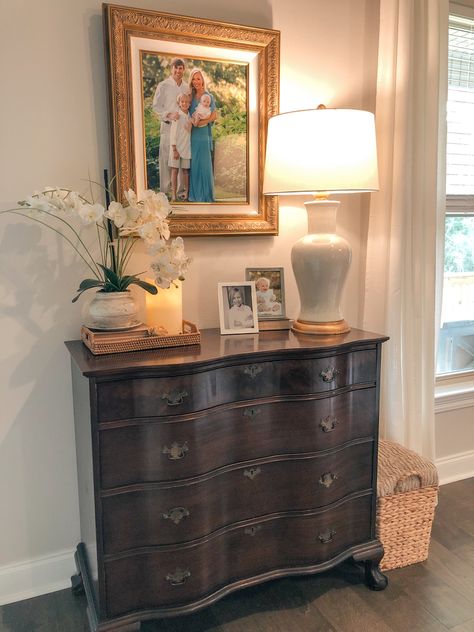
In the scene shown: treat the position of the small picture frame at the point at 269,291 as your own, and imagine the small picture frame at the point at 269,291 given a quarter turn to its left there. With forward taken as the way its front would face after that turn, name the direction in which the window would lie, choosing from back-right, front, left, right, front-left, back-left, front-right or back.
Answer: front-left

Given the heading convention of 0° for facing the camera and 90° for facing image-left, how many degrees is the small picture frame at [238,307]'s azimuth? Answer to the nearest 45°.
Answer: approximately 0°

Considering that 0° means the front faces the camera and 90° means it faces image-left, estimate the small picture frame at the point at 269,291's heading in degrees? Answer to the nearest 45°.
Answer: approximately 0°

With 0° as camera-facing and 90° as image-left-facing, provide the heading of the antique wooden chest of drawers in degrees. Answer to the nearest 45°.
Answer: approximately 315°

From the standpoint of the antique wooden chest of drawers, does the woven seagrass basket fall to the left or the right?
on its left

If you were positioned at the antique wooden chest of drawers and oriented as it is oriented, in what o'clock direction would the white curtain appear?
The white curtain is roughly at 9 o'clock from the antique wooden chest of drawers.
